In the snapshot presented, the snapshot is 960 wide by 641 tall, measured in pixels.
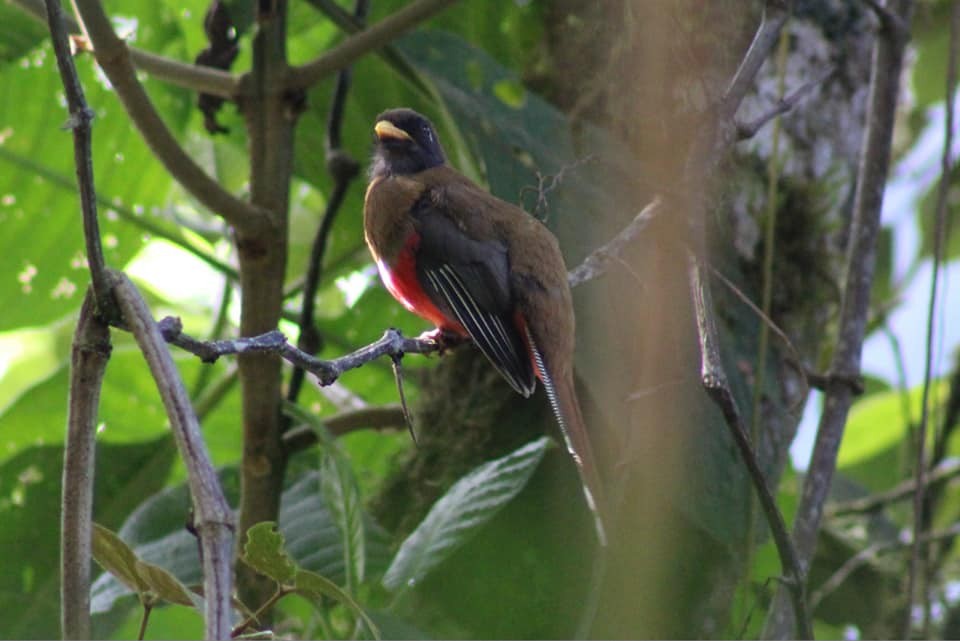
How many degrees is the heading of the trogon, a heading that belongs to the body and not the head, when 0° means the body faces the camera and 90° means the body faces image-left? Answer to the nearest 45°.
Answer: approximately 90°

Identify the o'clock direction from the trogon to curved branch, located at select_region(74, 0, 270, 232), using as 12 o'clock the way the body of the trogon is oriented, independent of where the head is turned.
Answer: The curved branch is roughly at 11 o'clock from the trogon.

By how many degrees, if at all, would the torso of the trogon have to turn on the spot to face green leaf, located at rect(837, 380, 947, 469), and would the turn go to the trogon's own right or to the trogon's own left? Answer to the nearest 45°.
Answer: approximately 135° to the trogon's own right

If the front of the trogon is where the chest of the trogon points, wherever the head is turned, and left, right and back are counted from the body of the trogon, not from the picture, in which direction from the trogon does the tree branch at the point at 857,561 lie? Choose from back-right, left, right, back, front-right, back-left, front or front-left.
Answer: back-right

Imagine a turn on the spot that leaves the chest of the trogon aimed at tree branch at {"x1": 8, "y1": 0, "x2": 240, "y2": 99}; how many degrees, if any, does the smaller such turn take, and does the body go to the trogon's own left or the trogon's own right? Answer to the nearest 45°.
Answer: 0° — it already faces it

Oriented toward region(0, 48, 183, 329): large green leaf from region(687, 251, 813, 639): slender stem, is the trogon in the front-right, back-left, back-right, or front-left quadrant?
front-left

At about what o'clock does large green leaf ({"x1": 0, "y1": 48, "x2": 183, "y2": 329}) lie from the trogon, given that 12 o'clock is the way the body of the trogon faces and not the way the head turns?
The large green leaf is roughly at 1 o'clock from the trogon.

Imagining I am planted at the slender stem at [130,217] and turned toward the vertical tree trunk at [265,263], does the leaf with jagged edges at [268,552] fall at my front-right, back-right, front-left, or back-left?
front-right

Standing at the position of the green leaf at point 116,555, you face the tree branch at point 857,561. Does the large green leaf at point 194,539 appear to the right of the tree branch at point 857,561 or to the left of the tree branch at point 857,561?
left

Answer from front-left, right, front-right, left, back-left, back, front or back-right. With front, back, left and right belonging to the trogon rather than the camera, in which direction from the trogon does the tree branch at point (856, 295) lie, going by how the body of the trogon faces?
back
